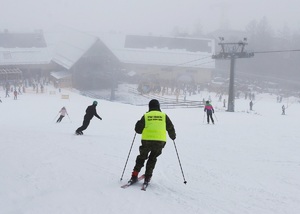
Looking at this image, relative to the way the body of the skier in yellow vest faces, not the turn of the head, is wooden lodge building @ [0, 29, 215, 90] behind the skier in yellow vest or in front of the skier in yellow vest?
in front

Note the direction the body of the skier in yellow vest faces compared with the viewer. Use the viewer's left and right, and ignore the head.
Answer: facing away from the viewer
